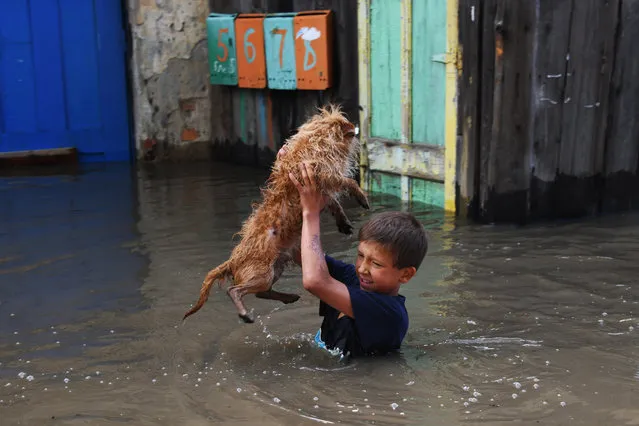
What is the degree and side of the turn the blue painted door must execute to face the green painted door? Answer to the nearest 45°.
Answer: approximately 45° to its left

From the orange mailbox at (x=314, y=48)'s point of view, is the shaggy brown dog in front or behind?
in front

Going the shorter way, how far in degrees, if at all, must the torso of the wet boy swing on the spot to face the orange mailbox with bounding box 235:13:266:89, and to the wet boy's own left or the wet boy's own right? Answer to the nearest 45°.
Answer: approximately 135° to the wet boy's own right

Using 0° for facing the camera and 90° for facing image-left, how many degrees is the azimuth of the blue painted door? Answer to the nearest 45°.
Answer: approximately 0°

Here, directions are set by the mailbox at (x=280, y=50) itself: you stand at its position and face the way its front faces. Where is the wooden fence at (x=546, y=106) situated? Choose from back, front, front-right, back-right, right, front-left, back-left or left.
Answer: front-left

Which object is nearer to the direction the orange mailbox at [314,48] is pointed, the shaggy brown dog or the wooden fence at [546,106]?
the shaggy brown dog

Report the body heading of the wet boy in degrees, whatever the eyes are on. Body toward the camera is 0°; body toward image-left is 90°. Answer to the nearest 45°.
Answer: approximately 45°

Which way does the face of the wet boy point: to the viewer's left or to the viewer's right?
to the viewer's left

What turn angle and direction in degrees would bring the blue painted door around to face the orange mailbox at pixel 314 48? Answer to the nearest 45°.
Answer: approximately 45° to its left
